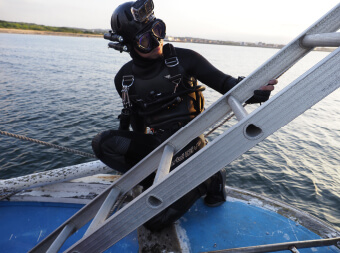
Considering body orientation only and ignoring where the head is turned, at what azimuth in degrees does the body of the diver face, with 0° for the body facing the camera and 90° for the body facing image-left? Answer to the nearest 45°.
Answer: approximately 0°

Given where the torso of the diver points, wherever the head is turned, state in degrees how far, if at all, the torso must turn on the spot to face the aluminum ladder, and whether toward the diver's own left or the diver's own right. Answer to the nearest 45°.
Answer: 0° — they already face it
